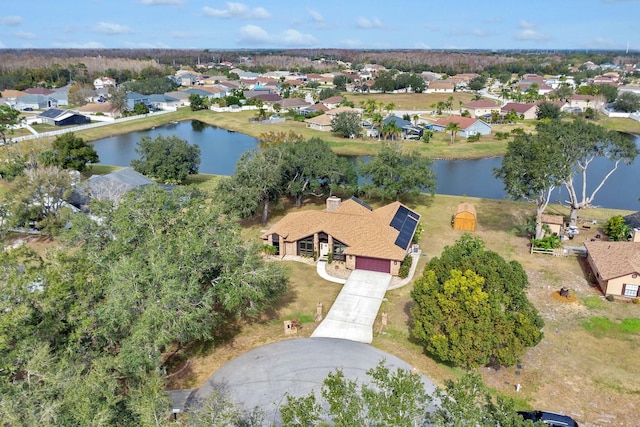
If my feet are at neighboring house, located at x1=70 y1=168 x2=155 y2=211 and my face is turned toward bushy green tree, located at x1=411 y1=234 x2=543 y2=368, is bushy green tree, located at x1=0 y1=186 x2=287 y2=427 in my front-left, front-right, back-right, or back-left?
front-right

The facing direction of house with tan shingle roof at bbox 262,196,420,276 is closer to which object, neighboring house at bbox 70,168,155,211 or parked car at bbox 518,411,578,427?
the parked car

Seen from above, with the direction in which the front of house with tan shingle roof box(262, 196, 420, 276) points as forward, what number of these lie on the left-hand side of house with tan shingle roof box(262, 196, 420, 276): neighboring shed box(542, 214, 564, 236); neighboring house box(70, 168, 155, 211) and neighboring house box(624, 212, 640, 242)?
2

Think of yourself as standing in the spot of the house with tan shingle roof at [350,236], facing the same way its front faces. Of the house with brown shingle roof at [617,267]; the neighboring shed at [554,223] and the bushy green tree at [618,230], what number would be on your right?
0

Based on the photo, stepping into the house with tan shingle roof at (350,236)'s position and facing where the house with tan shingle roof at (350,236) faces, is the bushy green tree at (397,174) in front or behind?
behind

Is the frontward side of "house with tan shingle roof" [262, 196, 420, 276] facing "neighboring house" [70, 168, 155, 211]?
no

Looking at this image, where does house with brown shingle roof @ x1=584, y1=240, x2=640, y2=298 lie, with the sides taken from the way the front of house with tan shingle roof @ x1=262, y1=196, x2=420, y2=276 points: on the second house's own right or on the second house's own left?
on the second house's own left

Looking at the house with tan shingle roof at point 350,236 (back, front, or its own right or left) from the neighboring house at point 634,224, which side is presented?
left

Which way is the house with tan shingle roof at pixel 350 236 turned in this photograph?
toward the camera

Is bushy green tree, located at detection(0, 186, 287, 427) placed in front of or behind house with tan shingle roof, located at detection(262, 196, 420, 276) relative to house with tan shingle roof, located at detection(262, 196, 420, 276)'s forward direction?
in front

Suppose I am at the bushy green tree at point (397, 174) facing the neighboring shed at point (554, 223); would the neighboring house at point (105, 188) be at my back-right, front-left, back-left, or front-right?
back-right

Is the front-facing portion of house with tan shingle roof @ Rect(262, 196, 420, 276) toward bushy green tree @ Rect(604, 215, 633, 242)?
no

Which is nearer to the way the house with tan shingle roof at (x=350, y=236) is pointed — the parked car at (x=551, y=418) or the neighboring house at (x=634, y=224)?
the parked car

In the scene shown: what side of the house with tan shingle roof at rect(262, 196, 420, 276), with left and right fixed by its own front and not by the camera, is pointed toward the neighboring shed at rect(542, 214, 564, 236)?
left

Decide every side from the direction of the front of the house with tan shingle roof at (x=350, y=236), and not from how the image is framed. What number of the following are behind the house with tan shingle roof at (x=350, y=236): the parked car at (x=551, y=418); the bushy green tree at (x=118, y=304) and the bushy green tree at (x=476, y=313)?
0

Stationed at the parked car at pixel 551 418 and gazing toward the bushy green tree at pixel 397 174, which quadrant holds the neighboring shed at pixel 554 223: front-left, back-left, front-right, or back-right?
front-right

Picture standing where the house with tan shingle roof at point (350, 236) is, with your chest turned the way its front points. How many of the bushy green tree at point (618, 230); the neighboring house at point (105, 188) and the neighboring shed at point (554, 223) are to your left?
2
